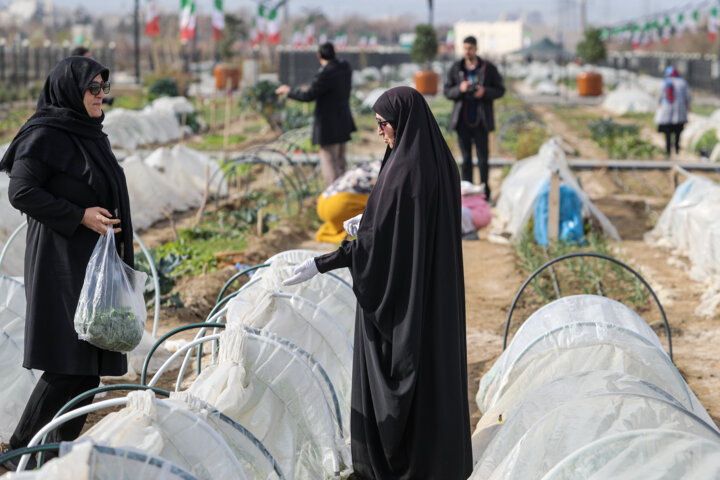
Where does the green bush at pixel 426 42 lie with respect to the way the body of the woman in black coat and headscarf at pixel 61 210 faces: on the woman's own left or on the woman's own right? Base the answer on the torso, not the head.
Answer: on the woman's own left

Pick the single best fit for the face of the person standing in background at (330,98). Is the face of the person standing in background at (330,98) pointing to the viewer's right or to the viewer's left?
to the viewer's left

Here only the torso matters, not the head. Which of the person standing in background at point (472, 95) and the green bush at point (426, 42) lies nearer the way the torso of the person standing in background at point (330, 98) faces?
the green bush

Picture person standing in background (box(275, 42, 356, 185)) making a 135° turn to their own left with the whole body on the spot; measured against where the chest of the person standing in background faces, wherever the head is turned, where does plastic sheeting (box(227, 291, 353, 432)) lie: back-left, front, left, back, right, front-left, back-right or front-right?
front

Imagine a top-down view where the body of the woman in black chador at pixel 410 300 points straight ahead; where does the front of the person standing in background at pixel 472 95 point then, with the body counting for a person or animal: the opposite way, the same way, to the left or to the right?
to the left

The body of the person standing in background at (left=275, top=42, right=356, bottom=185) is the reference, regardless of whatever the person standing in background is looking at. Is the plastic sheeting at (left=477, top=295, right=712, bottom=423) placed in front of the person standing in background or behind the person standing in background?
behind

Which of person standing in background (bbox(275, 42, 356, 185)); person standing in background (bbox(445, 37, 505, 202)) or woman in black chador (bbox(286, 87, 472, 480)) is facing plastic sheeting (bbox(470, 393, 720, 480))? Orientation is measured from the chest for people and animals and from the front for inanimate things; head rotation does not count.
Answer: person standing in background (bbox(445, 37, 505, 202))

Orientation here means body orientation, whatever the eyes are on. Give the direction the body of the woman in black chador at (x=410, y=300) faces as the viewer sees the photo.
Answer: to the viewer's left

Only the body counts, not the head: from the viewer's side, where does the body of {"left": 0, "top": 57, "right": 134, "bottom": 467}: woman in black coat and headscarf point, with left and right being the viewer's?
facing to the right of the viewer
